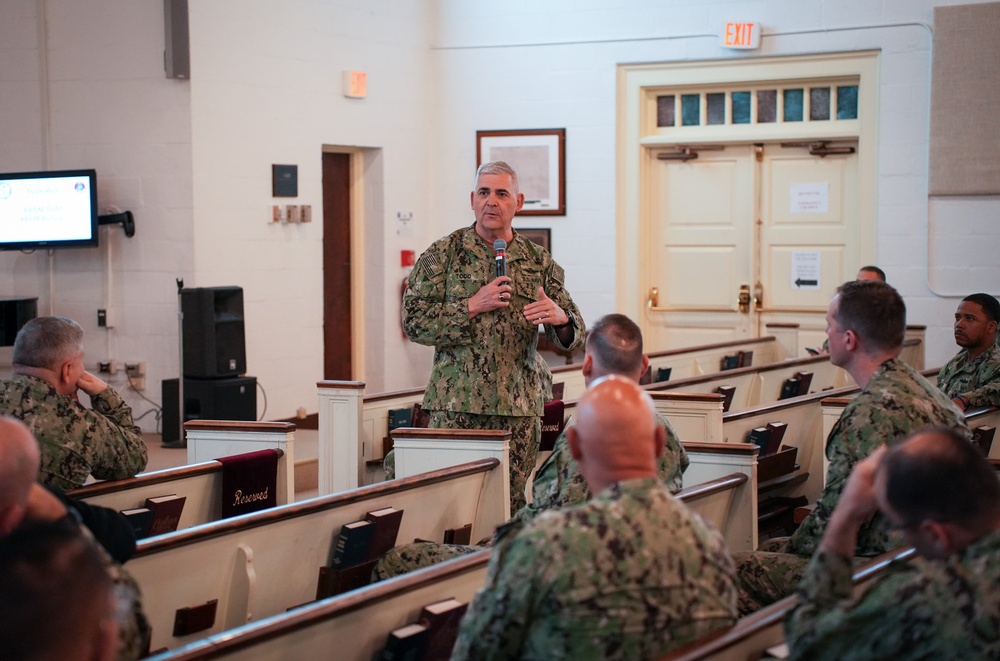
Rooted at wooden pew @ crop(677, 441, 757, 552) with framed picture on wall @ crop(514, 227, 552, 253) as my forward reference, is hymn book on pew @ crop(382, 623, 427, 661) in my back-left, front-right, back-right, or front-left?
back-left

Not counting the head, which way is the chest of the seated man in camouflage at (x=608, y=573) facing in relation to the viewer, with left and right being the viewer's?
facing away from the viewer

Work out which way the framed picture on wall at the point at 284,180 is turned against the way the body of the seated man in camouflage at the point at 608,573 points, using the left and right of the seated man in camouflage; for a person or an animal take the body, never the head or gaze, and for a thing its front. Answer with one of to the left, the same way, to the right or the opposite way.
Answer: the opposite way

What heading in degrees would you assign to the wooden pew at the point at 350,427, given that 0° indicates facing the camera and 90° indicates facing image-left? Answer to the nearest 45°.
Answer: approximately 135°

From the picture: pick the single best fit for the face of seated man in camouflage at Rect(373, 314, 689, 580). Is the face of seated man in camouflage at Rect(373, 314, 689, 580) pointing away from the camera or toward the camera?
away from the camera

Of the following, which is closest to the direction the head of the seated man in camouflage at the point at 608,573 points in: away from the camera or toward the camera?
away from the camera

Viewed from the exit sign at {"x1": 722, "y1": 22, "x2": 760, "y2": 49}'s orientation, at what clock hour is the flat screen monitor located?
The flat screen monitor is roughly at 2 o'clock from the exit sign.

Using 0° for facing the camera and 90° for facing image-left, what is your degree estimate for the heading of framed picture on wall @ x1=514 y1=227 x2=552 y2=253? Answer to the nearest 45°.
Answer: approximately 0°

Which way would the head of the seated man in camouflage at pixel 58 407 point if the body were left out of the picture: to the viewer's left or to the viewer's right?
to the viewer's right
